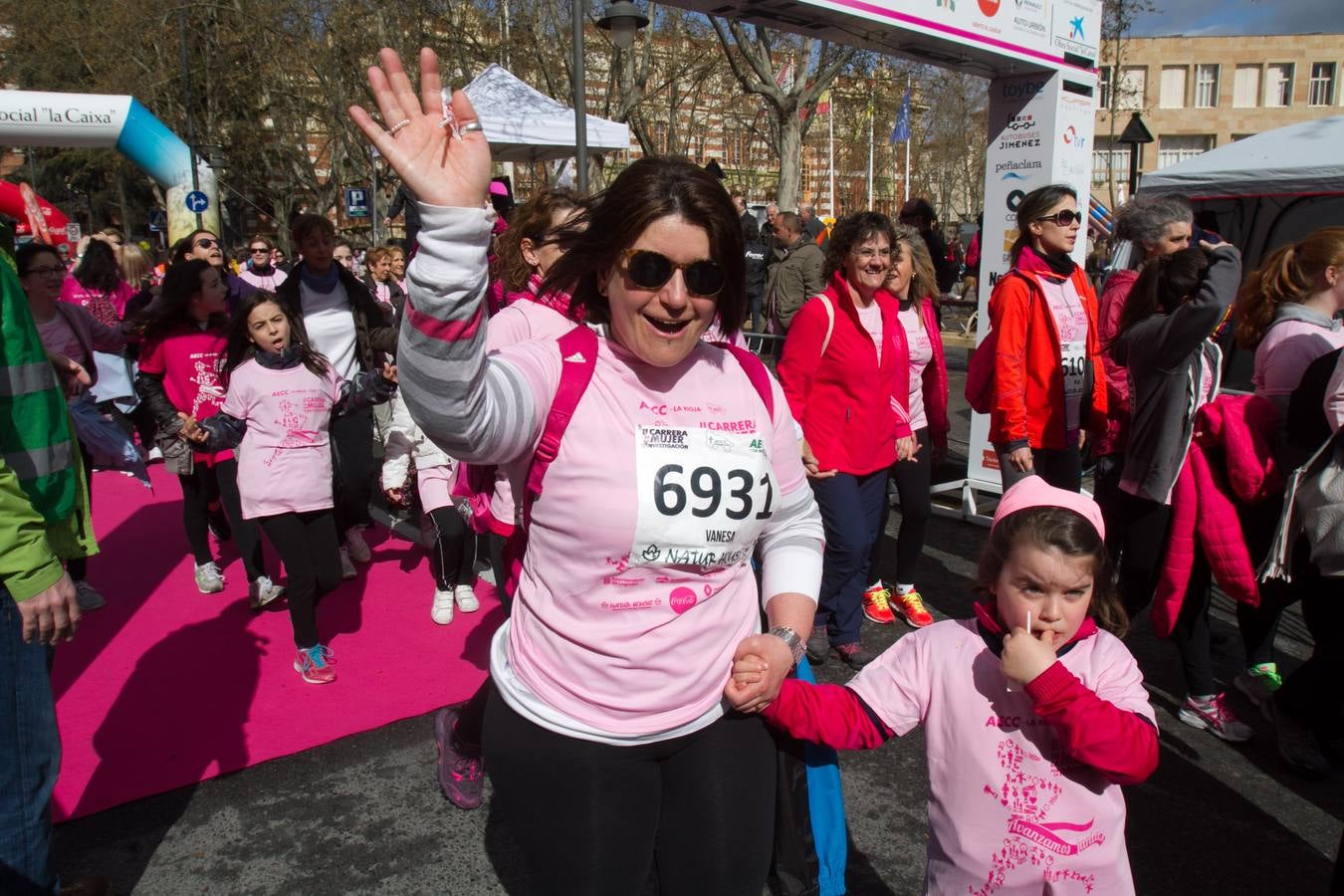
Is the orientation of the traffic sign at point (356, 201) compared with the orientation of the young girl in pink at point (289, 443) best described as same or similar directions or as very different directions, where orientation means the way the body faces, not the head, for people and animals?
same or similar directions

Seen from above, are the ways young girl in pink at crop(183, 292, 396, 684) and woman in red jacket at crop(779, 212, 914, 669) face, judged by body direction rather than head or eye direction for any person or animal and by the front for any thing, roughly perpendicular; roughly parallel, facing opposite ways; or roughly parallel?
roughly parallel

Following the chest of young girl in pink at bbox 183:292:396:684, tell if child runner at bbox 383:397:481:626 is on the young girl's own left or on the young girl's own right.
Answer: on the young girl's own left

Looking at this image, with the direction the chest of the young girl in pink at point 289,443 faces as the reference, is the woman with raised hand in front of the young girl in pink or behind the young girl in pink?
in front

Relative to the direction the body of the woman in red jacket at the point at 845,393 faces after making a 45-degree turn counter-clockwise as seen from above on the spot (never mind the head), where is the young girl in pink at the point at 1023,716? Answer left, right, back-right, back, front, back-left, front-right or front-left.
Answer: right

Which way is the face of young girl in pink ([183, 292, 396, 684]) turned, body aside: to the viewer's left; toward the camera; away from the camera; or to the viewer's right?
toward the camera

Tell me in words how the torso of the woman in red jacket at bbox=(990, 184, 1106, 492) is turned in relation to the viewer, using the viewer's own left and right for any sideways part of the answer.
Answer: facing the viewer and to the right of the viewer

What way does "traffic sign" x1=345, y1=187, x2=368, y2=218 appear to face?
toward the camera

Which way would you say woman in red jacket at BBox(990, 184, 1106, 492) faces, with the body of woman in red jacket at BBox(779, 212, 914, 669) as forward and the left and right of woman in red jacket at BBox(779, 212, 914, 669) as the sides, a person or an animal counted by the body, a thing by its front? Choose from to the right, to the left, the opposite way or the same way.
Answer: the same way

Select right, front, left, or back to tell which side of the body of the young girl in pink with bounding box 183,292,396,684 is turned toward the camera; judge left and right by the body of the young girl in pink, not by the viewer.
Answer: front

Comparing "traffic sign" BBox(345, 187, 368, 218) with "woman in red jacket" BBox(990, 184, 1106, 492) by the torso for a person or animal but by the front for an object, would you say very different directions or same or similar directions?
same or similar directions

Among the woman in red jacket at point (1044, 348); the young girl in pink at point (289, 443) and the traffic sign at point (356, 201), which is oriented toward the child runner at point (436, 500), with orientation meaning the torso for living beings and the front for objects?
the traffic sign

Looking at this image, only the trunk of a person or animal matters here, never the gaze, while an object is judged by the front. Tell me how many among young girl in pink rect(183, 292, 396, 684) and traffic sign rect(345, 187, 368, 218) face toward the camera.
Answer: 2

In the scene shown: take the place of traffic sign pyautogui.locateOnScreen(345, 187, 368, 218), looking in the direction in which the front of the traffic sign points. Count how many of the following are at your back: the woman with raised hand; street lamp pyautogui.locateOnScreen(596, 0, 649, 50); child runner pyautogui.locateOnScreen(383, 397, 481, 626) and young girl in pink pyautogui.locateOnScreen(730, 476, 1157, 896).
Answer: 0

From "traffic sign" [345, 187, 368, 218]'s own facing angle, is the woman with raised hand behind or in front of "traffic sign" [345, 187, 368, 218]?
in front
